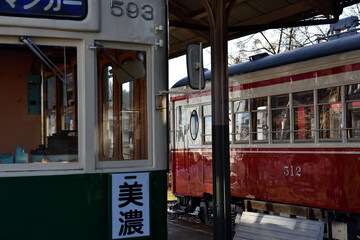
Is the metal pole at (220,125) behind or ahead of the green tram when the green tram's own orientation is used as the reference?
behind

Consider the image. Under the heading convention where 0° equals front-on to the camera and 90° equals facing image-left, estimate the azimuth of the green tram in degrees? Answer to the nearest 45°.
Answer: approximately 0°

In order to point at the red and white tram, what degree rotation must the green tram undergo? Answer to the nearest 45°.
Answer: approximately 135° to its left
